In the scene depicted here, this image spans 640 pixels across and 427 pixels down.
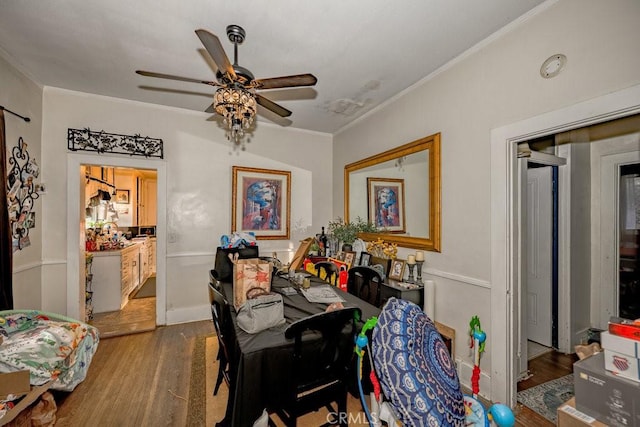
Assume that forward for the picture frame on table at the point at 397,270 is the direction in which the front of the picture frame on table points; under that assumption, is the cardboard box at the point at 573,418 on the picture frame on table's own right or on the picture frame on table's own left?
on the picture frame on table's own left

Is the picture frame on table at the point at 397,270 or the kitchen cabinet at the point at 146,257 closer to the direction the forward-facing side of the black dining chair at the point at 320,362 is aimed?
the kitchen cabinet

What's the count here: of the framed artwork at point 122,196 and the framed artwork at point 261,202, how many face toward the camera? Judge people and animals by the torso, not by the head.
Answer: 2

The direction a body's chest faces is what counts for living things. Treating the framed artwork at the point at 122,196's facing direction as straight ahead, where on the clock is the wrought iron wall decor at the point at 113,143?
The wrought iron wall decor is roughly at 12 o'clock from the framed artwork.

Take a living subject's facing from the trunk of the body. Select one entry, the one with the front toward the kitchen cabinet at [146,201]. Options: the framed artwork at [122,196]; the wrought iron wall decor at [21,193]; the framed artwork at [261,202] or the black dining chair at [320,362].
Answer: the black dining chair

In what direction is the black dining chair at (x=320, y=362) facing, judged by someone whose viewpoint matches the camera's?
facing away from the viewer and to the left of the viewer

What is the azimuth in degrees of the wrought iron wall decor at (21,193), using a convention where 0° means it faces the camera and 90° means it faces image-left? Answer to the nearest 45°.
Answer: approximately 315°

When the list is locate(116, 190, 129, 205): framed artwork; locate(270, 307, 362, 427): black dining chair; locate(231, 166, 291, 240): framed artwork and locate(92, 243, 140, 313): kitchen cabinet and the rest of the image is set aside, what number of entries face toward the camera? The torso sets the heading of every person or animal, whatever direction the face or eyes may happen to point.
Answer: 2
